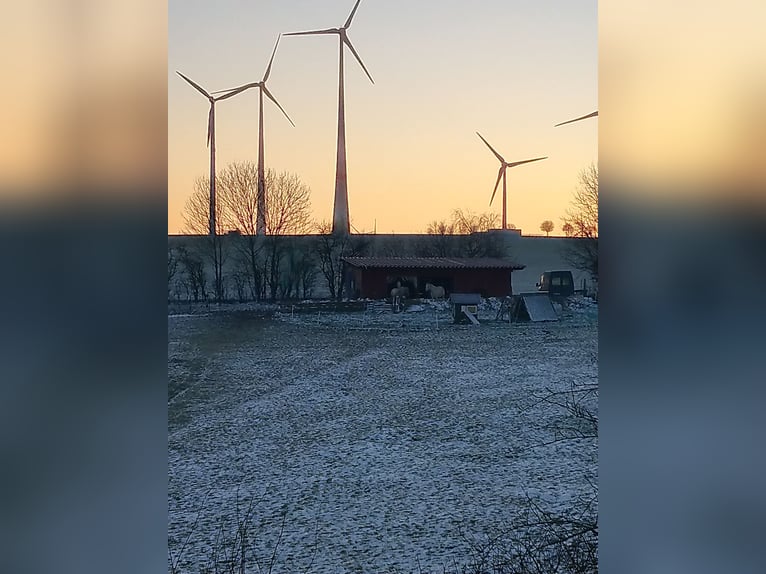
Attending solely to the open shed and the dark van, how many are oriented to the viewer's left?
1

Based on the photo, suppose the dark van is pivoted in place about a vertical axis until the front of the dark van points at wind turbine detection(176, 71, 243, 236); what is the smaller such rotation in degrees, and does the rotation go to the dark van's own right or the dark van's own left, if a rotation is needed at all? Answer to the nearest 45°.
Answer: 0° — it already faces it

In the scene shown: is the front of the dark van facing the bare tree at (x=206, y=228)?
yes

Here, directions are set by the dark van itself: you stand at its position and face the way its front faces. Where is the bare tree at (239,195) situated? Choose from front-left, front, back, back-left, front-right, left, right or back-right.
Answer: front

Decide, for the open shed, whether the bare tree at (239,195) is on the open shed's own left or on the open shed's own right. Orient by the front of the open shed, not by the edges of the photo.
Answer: on the open shed's own right

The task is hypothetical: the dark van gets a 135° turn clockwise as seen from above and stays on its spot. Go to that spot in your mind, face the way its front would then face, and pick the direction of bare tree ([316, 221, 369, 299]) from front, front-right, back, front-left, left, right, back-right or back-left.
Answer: back-left

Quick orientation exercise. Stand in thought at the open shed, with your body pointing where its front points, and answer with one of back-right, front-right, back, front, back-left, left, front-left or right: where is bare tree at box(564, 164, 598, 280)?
back-left

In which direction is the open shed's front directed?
toward the camera

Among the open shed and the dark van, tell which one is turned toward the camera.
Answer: the open shed

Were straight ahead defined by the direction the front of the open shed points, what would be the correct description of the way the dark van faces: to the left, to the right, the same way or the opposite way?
to the right

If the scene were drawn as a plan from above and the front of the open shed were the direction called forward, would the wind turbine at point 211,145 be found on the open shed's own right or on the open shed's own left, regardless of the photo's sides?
on the open shed's own right

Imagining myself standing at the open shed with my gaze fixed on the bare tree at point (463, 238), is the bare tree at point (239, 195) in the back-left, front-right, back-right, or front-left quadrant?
front-left

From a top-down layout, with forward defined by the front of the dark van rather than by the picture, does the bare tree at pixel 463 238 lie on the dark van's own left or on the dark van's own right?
on the dark van's own right

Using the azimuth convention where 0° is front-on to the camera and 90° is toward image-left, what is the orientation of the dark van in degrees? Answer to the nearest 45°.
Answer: approximately 90°
